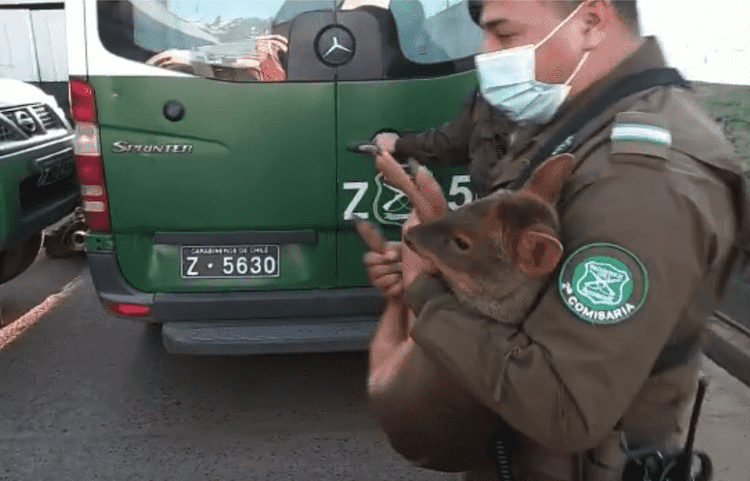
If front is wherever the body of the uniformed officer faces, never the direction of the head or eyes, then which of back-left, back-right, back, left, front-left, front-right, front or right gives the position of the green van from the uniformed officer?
front-right

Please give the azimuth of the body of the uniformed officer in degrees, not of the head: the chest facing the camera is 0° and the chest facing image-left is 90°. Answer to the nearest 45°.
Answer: approximately 90°

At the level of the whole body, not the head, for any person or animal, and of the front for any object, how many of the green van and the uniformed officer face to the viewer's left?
1

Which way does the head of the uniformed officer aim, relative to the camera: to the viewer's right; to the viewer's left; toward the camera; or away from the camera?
to the viewer's left

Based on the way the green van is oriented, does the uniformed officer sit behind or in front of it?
behind

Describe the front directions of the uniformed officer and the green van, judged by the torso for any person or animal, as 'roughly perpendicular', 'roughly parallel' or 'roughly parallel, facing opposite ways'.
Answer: roughly perpendicular

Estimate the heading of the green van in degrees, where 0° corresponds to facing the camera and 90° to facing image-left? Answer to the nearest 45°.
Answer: approximately 180°
